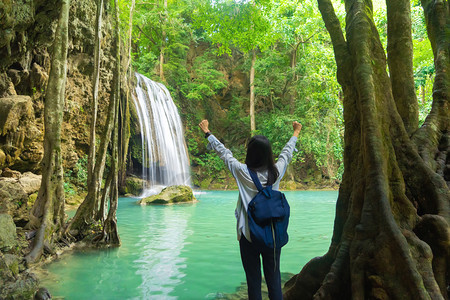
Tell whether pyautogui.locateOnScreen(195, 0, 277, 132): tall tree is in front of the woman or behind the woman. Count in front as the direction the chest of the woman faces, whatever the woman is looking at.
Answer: in front

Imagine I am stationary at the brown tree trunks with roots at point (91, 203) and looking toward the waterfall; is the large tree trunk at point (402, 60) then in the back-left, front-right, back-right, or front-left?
back-right

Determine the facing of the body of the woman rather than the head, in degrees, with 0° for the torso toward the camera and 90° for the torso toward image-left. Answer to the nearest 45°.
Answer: approximately 135°

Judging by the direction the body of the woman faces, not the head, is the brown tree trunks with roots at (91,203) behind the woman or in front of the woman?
in front

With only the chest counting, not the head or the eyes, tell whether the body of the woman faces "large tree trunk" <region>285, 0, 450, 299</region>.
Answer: no

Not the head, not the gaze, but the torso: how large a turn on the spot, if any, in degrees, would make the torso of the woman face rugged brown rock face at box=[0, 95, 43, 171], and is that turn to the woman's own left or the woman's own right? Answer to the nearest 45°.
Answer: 0° — they already face it

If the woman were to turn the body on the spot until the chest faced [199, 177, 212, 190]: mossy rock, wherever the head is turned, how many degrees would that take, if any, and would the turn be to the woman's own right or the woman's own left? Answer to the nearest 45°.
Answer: approximately 45° to the woman's own right

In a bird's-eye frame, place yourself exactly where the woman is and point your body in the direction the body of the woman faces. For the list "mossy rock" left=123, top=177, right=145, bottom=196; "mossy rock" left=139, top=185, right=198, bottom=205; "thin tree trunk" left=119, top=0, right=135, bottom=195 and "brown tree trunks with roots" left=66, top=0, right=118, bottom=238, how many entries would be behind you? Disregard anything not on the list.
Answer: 0

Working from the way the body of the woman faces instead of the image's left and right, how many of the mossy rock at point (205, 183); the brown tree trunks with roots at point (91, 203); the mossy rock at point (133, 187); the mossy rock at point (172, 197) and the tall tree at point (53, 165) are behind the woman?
0

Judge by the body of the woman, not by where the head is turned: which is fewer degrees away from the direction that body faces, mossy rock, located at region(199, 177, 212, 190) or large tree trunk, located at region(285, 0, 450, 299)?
the mossy rock

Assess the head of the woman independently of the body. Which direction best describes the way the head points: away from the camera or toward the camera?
away from the camera

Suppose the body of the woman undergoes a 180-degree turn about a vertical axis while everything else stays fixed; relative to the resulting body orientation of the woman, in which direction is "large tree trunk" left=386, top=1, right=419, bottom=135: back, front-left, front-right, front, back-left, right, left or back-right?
left
